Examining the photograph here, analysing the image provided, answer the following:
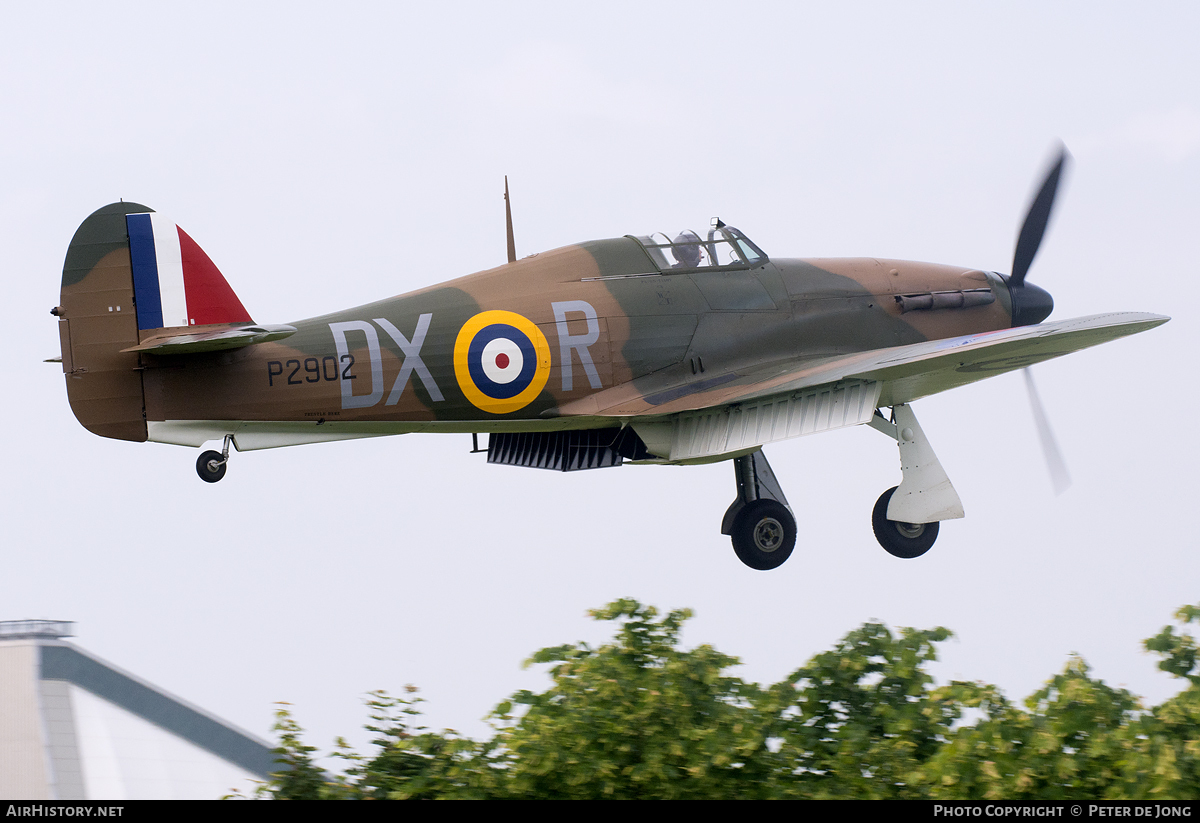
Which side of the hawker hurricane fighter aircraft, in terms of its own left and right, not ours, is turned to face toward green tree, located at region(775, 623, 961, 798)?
right

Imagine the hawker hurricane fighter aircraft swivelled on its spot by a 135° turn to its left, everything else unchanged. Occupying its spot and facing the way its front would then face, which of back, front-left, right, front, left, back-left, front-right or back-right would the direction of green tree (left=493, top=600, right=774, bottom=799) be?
left

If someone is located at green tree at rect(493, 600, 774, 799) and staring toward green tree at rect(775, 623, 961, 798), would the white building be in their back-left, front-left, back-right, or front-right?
back-left

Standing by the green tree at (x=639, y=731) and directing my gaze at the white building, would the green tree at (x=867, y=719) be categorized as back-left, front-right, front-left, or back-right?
back-right

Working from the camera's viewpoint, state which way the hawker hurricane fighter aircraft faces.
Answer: facing away from the viewer and to the right of the viewer
